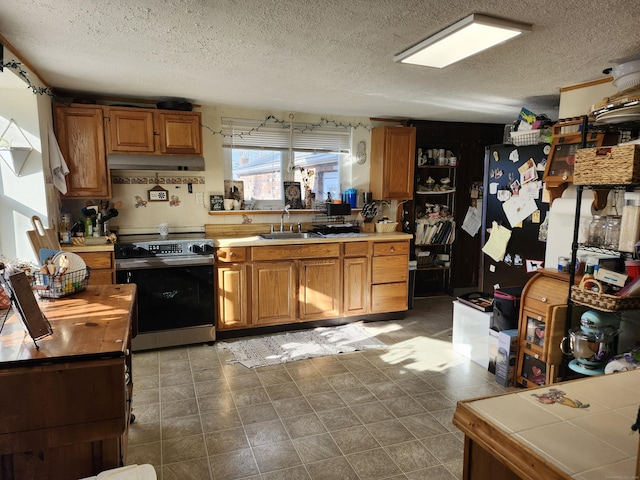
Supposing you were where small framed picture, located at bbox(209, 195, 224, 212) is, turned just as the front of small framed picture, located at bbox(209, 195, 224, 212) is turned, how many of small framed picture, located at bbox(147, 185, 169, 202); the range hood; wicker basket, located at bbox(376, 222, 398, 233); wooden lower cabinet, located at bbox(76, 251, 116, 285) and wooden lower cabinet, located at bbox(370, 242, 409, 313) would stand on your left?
2

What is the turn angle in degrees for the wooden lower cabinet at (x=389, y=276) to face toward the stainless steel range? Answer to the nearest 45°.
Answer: approximately 45° to its right

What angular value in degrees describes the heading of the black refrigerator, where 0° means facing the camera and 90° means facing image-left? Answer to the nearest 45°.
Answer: approximately 90°

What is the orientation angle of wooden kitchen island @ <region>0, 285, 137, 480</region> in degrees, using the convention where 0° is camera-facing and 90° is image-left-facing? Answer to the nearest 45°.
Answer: approximately 270°

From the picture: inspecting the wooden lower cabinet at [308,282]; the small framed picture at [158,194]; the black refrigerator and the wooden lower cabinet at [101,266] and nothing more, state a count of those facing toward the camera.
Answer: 3

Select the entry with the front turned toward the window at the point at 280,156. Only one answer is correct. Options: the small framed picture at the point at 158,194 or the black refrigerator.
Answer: the black refrigerator
